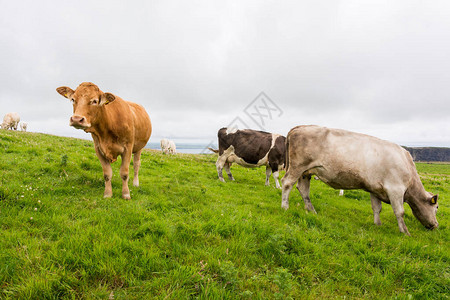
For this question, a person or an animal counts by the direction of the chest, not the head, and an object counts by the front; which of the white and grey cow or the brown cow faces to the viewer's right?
the white and grey cow

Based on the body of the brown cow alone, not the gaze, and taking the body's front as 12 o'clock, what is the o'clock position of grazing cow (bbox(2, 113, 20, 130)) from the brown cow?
The grazing cow is roughly at 4 o'clock from the brown cow.

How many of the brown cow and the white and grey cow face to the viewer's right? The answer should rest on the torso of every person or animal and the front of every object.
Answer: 1

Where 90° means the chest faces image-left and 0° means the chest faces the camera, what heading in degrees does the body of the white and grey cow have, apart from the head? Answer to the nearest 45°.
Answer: approximately 270°

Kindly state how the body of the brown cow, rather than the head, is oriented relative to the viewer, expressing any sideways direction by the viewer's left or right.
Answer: facing the viewer and to the left of the viewer

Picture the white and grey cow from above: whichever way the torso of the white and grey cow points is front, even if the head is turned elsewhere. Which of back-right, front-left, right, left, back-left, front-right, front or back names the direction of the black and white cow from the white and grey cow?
back-left
